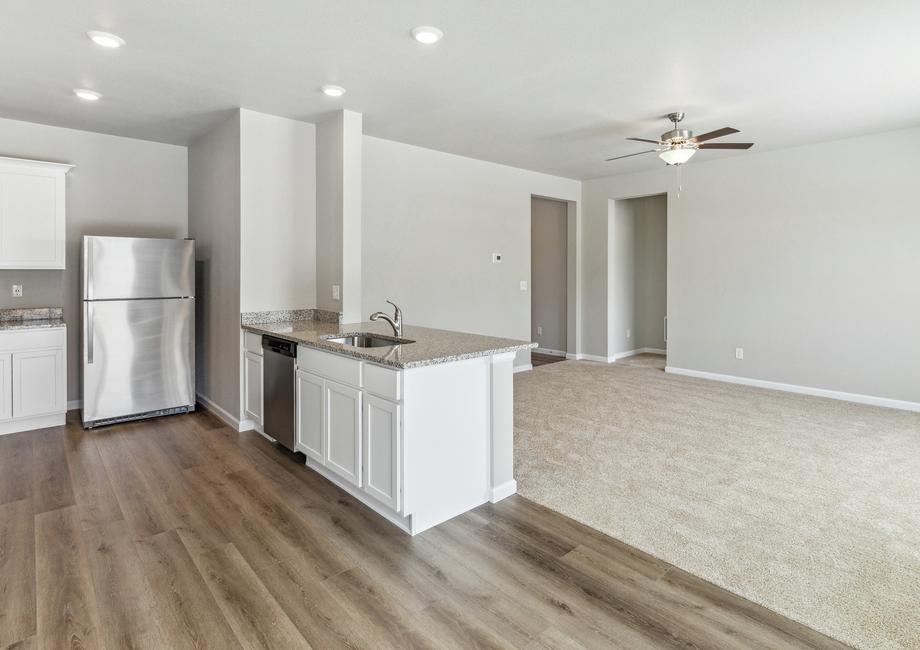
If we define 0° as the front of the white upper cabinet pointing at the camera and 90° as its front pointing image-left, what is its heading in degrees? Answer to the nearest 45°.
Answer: approximately 0°

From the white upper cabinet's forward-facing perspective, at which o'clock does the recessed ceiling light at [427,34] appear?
The recessed ceiling light is roughly at 11 o'clock from the white upper cabinet.

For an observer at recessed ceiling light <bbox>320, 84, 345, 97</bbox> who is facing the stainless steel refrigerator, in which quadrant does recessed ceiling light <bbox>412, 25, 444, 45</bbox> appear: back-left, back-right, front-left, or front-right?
back-left

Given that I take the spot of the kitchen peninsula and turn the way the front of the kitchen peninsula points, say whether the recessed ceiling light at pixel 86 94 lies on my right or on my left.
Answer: on my right

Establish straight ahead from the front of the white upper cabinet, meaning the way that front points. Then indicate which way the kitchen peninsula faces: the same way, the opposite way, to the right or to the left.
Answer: to the right

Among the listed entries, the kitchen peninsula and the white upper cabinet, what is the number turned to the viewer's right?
0

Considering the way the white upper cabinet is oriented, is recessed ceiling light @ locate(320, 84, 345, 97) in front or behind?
in front

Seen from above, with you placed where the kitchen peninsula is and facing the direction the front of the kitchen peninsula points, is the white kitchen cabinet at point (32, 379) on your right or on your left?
on your right

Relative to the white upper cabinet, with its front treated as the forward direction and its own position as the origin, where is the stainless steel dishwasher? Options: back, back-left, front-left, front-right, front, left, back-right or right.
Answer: front-left

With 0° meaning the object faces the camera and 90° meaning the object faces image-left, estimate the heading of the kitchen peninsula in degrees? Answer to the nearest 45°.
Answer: approximately 45°
